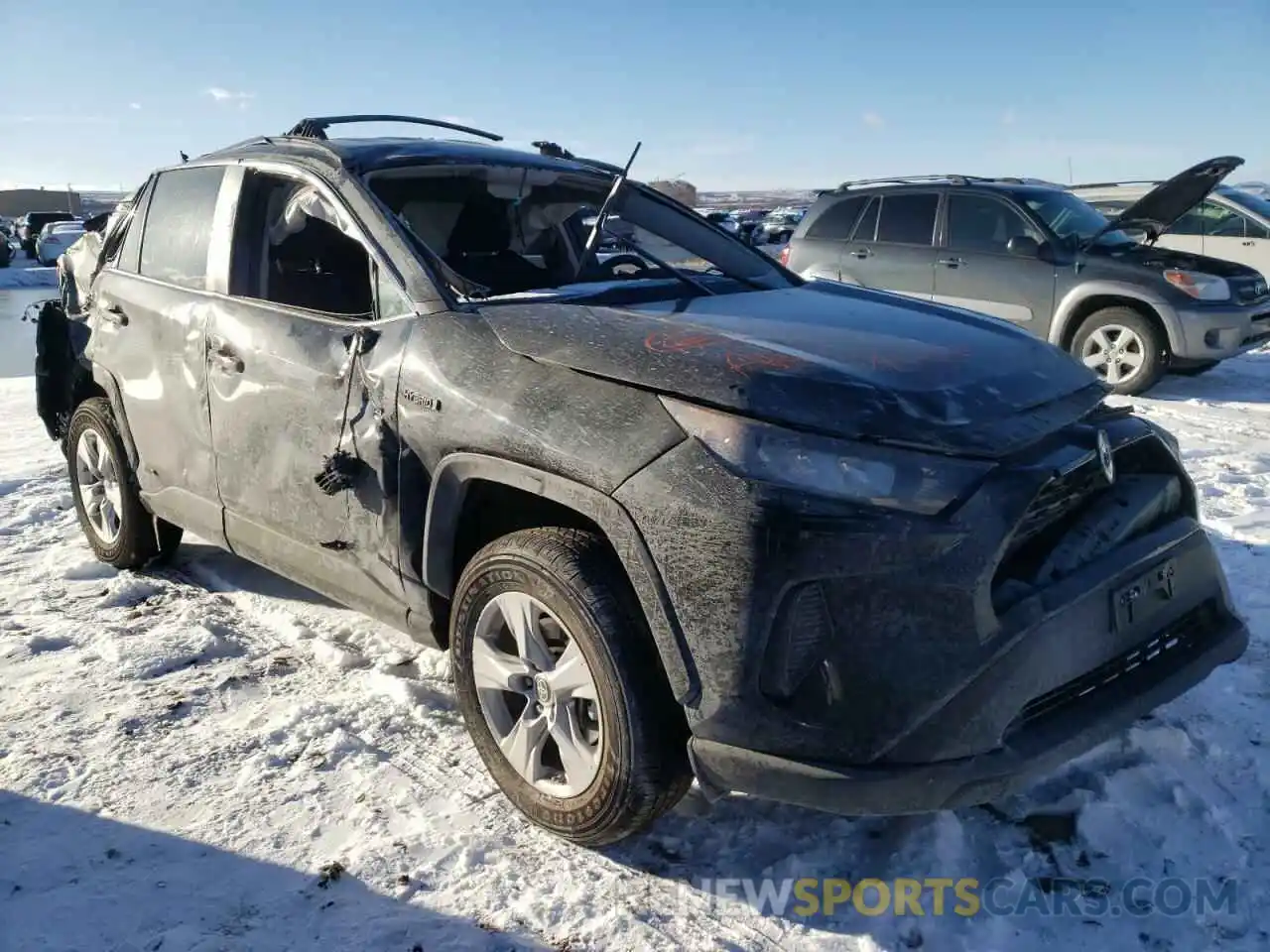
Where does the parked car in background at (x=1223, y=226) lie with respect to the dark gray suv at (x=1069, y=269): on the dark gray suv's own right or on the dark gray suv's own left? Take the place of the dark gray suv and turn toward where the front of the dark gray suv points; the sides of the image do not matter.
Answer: on the dark gray suv's own left

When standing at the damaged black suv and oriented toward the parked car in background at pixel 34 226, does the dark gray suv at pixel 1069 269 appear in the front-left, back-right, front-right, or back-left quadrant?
front-right

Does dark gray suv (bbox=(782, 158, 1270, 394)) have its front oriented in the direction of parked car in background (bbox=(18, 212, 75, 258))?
no

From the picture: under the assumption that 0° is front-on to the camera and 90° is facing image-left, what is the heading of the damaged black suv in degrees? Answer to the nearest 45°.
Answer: approximately 315°

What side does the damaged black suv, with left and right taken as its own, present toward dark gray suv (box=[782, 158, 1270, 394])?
left

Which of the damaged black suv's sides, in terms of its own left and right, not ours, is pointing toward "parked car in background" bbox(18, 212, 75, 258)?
back

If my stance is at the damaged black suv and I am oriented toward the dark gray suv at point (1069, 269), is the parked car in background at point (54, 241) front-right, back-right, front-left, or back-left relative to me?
front-left

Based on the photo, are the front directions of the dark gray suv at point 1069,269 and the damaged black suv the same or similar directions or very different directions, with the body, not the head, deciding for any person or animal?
same or similar directions

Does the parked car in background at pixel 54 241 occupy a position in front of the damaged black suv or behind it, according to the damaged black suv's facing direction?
behind

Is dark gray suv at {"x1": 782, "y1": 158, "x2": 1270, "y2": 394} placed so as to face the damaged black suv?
no

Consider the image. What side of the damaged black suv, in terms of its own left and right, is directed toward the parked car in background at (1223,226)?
left
